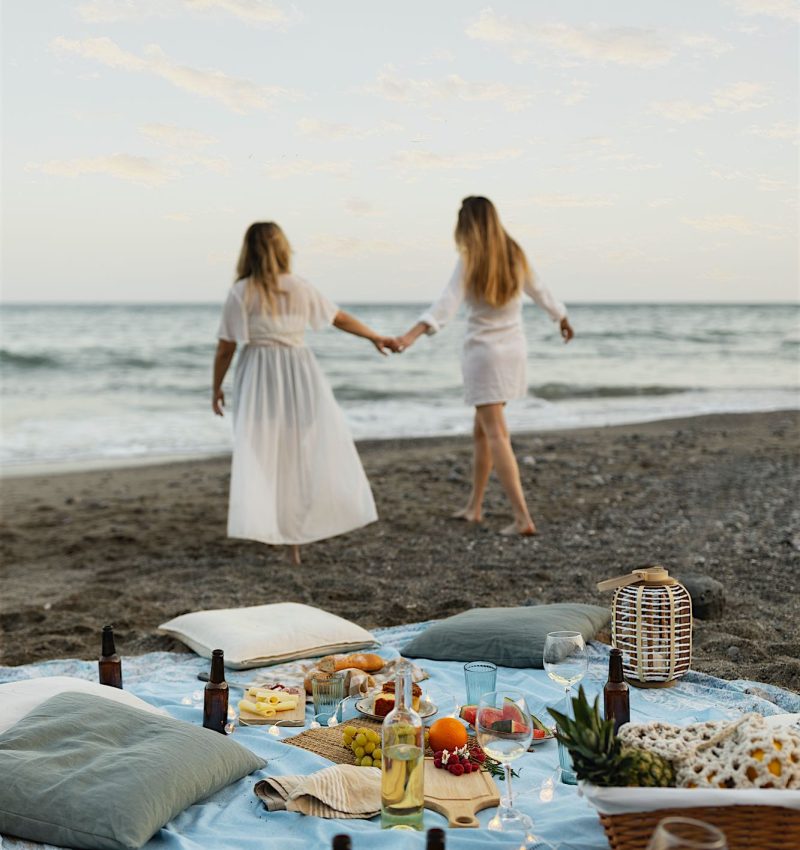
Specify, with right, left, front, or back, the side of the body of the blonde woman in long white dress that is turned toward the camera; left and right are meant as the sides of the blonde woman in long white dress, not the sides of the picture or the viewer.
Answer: back

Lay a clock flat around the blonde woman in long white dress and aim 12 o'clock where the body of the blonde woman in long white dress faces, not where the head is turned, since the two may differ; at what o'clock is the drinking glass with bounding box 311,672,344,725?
The drinking glass is roughly at 6 o'clock from the blonde woman in long white dress.

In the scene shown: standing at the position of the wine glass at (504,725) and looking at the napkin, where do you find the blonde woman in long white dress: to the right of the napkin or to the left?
right

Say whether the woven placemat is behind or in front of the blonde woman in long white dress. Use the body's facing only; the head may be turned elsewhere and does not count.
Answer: behind

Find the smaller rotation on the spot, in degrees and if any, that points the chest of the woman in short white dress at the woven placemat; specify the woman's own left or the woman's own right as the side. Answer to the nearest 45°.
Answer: approximately 135° to the woman's own left

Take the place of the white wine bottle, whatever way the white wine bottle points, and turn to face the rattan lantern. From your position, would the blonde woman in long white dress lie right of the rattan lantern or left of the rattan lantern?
left

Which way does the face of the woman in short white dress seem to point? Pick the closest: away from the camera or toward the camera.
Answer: away from the camera

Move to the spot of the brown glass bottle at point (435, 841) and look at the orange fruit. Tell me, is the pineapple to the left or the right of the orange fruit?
right

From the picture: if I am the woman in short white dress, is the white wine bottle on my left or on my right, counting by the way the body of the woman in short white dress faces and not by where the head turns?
on my left

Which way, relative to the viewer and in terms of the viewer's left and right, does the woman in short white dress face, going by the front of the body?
facing away from the viewer and to the left of the viewer

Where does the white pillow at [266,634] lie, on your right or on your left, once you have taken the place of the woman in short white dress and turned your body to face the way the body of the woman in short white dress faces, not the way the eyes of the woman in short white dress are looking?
on your left

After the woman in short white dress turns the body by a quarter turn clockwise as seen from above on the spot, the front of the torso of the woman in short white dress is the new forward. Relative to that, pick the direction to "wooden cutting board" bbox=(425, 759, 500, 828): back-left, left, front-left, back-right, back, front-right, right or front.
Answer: back-right

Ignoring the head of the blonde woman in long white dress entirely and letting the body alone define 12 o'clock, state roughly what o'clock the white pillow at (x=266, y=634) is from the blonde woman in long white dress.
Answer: The white pillow is roughly at 6 o'clock from the blonde woman in long white dress.

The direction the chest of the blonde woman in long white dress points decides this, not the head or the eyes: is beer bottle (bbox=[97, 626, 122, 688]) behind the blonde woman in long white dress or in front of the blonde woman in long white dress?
behind

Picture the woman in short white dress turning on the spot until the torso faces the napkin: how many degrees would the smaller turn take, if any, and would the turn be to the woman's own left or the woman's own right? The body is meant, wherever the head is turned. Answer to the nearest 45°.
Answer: approximately 135° to the woman's own left

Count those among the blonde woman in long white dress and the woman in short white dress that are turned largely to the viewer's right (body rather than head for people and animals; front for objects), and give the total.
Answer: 0

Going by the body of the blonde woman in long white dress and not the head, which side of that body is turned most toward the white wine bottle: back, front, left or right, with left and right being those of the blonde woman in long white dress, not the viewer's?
back
